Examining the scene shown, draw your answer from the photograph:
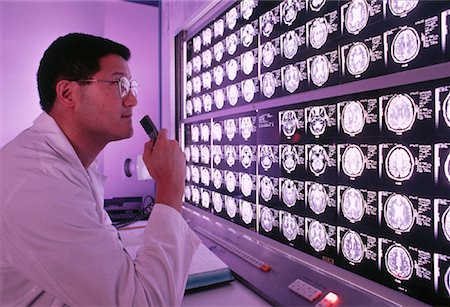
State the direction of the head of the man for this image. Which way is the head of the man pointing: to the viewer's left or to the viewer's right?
to the viewer's right

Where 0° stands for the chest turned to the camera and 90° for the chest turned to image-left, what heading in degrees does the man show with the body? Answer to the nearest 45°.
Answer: approximately 270°
